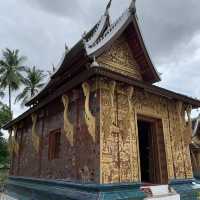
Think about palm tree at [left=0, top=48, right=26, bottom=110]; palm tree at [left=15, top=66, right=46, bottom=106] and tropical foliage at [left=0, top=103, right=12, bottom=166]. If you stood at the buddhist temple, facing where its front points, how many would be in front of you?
0

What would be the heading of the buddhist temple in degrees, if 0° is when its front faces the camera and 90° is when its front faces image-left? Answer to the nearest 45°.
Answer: approximately 315°

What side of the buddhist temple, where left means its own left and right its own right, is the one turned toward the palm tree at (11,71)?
back

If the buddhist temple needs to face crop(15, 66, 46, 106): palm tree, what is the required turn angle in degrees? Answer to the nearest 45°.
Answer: approximately 180°

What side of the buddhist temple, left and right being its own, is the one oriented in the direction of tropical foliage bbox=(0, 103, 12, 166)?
back
